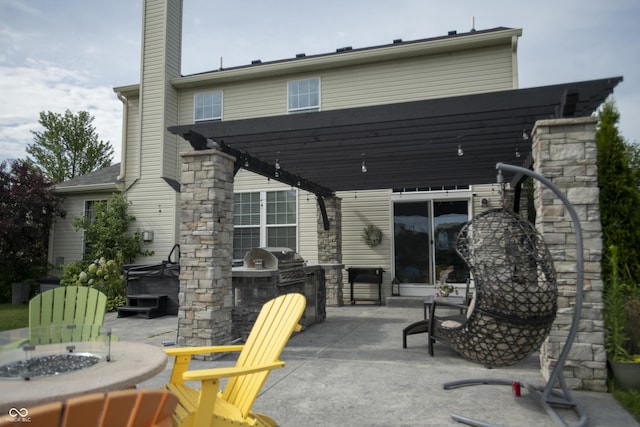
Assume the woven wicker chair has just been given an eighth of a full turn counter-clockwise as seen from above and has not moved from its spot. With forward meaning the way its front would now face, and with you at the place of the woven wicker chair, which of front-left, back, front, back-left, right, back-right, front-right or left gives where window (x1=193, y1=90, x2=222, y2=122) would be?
right

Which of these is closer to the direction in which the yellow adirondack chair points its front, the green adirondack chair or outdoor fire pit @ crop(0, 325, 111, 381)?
the outdoor fire pit

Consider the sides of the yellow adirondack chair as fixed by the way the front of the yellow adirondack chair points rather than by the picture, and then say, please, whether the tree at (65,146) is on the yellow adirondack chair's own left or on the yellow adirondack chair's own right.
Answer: on the yellow adirondack chair's own right

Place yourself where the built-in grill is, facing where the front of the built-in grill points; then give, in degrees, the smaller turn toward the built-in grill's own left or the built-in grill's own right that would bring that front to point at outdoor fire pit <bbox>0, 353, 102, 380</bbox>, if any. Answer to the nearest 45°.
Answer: approximately 45° to the built-in grill's own right

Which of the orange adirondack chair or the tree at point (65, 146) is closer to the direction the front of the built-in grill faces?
the orange adirondack chair

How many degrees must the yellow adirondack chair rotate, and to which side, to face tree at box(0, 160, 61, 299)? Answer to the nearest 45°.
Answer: approximately 90° to its right

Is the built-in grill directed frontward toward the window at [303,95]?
no

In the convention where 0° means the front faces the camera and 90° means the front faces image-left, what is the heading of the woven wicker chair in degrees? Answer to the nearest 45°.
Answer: approximately 90°

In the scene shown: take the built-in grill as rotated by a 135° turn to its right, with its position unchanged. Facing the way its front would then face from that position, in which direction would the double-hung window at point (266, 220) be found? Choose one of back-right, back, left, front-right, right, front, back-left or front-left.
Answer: right

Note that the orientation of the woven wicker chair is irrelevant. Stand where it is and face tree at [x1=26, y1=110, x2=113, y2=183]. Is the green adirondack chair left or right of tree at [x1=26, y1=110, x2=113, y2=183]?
left

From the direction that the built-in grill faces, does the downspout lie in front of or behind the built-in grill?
behind

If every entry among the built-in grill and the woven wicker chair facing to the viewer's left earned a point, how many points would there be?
1

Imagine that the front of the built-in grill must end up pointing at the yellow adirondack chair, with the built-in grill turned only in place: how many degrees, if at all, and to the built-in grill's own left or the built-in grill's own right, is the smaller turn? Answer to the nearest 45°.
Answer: approximately 45° to the built-in grill's own right

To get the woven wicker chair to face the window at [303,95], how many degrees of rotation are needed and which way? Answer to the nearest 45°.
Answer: approximately 45° to its right

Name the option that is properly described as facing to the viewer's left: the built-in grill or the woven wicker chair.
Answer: the woven wicker chair

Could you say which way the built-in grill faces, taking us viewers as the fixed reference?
facing the viewer and to the right of the viewer
